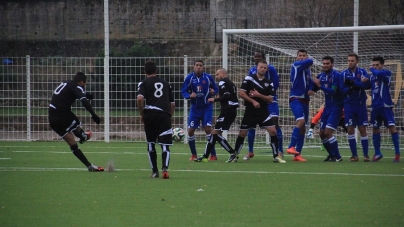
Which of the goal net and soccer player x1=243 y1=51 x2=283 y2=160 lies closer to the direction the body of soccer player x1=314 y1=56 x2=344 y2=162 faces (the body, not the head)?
the soccer player

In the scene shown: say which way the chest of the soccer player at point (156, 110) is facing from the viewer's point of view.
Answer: away from the camera

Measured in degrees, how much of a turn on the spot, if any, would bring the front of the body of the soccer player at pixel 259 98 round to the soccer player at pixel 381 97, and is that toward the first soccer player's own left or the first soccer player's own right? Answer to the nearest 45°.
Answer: approximately 90° to the first soccer player's own left

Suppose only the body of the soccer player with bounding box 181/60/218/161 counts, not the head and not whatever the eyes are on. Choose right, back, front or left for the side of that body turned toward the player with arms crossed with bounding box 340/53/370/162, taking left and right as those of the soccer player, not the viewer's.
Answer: left

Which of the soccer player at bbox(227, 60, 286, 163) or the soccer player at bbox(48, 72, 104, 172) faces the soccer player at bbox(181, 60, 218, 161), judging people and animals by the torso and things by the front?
the soccer player at bbox(48, 72, 104, 172)

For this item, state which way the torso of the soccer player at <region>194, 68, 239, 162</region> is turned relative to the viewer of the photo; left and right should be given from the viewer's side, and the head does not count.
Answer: facing to the left of the viewer

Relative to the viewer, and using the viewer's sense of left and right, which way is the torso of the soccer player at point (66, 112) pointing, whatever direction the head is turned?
facing away from the viewer and to the right of the viewer

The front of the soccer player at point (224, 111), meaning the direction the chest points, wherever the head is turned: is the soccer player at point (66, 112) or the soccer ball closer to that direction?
the soccer player

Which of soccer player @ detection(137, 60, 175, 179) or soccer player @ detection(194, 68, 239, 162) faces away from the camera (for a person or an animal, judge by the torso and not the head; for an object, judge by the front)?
soccer player @ detection(137, 60, 175, 179)
